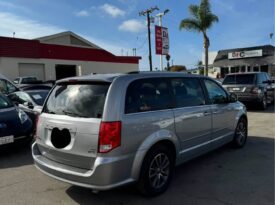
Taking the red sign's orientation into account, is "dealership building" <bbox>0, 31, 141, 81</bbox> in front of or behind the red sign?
behind

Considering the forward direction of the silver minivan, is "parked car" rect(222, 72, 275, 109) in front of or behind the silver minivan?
in front

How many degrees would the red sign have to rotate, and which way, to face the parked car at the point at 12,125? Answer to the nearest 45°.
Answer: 0° — it already faces it

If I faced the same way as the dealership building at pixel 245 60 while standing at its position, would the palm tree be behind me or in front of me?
in front

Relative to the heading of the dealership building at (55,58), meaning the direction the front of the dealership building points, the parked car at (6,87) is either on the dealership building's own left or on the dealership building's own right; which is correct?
on the dealership building's own right

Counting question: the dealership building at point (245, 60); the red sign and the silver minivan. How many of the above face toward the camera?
2

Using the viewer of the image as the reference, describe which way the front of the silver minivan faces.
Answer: facing away from the viewer and to the right of the viewer

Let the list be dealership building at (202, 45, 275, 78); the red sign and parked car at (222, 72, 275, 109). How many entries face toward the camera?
2

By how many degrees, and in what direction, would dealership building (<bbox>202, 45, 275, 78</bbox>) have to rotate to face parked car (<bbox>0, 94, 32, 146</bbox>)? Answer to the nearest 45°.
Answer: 0° — it already faces it

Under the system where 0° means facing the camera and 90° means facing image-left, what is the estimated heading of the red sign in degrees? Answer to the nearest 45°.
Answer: approximately 0°
